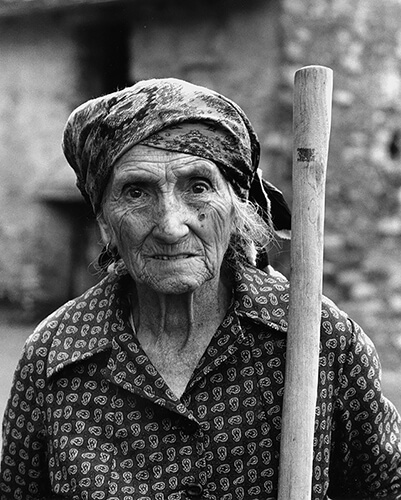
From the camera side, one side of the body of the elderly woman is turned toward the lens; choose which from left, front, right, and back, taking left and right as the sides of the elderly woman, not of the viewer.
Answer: front

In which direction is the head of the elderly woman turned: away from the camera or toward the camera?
toward the camera
